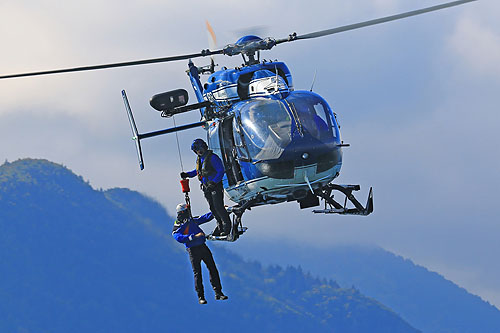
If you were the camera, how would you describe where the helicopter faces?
facing the viewer and to the right of the viewer
